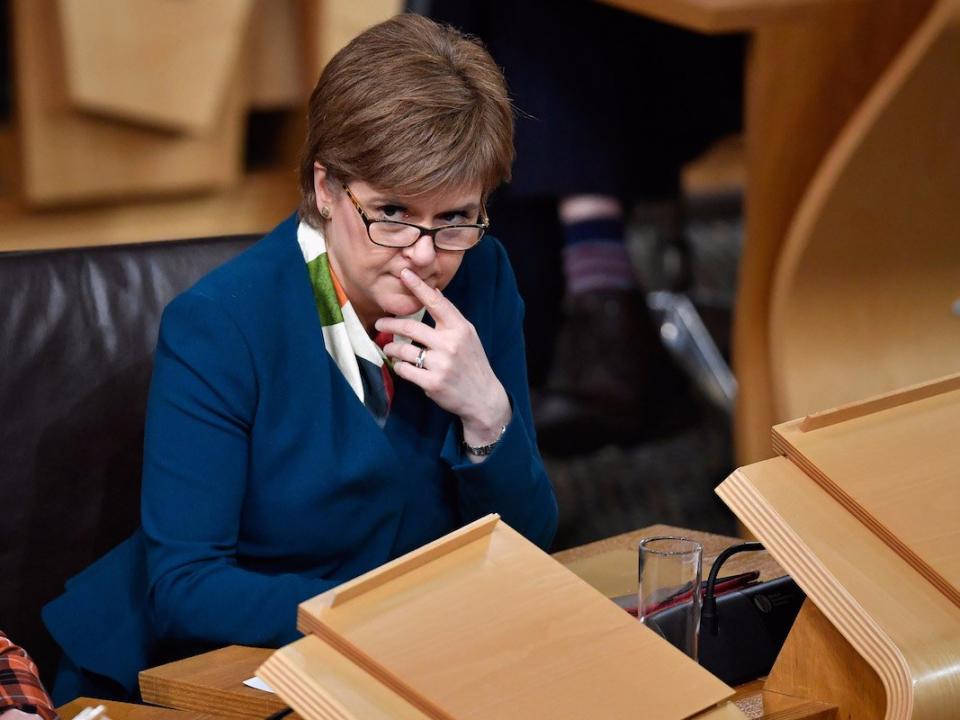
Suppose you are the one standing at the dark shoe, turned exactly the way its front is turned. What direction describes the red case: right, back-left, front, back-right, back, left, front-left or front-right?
front-left

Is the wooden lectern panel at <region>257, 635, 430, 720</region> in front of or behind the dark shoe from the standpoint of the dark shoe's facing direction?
in front

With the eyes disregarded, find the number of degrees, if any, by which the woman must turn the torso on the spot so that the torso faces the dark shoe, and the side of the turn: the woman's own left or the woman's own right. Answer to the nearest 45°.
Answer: approximately 90° to the woman's own left

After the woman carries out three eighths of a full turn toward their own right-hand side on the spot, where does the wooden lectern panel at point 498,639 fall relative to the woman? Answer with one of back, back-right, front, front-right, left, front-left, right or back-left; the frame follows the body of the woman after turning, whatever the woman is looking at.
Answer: left

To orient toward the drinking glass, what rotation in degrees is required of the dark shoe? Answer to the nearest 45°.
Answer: approximately 45° to its left

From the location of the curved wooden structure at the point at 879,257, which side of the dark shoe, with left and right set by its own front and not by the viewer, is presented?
left

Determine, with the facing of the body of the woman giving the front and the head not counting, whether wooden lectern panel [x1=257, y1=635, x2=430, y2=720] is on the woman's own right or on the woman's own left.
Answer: on the woman's own right

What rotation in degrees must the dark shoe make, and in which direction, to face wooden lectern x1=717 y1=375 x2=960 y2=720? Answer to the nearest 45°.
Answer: approximately 45° to its left

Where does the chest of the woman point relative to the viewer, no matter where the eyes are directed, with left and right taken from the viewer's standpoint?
facing the viewer and to the right of the viewer

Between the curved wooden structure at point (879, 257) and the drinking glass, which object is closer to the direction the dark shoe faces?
the drinking glass
